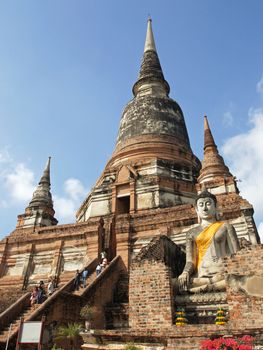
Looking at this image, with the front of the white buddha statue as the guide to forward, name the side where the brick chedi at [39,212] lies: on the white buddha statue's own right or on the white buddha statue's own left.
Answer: on the white buddha statue's own right

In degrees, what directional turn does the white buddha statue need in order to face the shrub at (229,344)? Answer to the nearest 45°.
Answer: approximately 45° to its left

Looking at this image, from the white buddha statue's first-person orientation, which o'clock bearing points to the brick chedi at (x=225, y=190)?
The brick chedi is roughly at 5 o'clock from the white buddha statue.

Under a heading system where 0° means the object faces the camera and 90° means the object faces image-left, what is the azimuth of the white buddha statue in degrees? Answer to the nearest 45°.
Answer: approximately 45°

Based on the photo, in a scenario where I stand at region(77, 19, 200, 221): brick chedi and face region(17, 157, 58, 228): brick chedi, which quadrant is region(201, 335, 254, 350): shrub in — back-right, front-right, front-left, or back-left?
back-left

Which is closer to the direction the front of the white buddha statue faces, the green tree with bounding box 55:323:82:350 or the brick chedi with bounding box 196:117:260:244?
the green tree
